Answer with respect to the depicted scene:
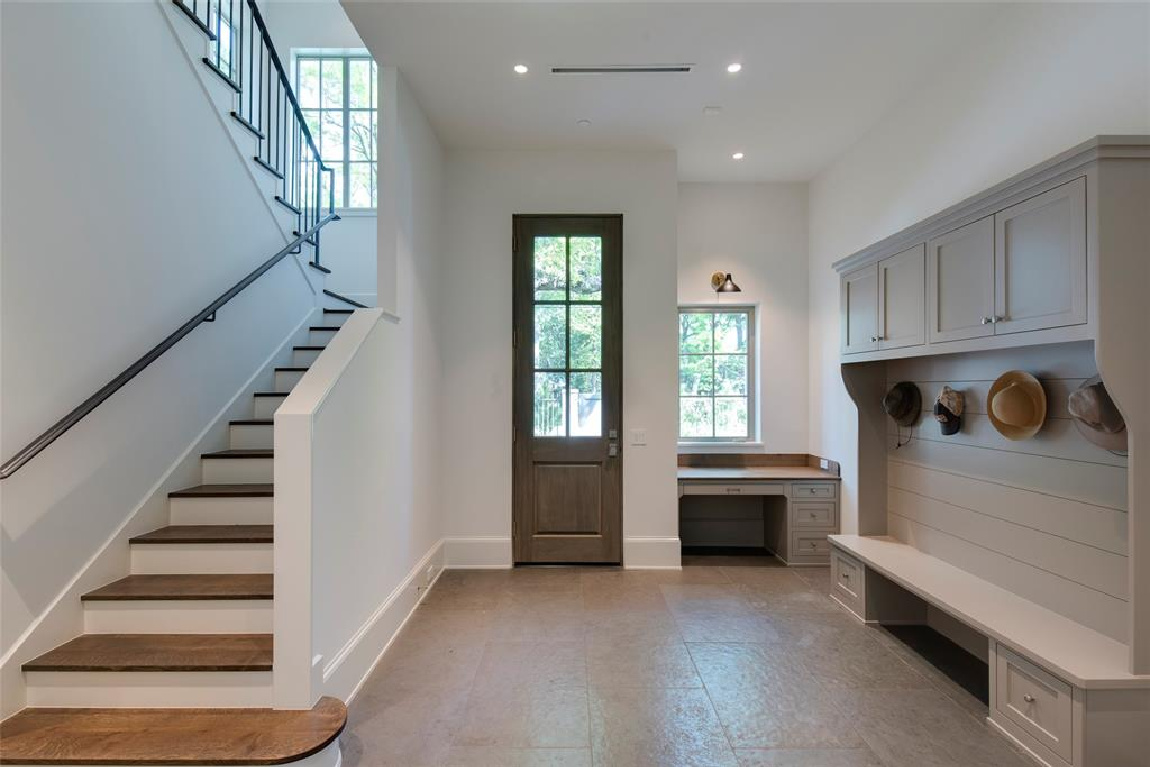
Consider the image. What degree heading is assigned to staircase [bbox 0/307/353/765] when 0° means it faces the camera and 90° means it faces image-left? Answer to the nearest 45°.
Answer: approximately 0°

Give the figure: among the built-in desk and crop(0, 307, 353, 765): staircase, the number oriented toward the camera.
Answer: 2

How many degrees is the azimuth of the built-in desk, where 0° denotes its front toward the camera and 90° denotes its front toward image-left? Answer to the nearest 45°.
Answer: approximately 0°

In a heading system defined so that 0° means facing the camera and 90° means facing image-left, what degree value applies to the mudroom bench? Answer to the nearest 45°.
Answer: approximately 45°

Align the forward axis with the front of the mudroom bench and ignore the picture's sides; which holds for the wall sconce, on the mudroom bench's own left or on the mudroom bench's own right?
on the mudroom bench's own right

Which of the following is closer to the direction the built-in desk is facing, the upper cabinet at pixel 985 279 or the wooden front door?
the upper cabinet

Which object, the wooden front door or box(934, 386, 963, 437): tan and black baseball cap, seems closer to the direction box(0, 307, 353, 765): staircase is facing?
the tan and black baseball cap

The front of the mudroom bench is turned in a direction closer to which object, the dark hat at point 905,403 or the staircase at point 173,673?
the staircase
